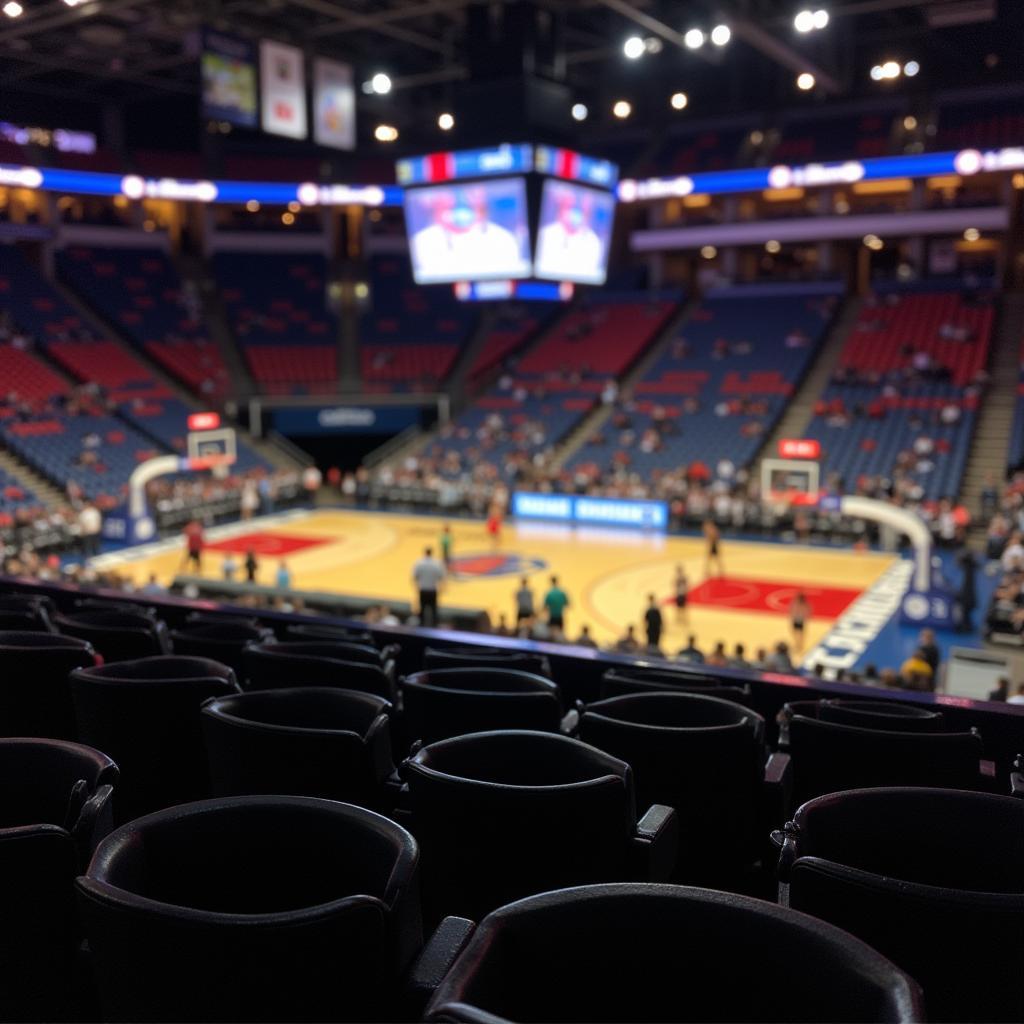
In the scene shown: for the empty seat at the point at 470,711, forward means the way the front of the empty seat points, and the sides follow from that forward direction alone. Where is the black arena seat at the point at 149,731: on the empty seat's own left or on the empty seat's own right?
on the empty seat's own left

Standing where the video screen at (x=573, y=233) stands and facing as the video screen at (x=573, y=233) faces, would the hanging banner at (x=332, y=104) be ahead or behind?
behind

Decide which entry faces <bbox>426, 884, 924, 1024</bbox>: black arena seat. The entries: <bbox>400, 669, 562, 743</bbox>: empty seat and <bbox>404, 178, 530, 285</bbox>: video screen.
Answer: the video screen

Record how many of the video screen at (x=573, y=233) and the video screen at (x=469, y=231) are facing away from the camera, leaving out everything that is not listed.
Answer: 0

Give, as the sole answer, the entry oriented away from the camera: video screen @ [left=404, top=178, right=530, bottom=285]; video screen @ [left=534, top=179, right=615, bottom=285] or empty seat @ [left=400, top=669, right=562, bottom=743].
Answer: the empty seat

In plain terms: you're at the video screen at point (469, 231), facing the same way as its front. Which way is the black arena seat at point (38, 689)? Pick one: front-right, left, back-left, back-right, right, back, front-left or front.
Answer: front

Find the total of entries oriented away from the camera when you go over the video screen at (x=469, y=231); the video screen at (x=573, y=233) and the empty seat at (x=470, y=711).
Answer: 1

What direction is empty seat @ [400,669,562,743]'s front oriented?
away from the camera

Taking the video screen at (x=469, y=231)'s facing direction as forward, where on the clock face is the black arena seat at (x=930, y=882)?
The black arena seat is roughly at 12 o'clock from the video screen.

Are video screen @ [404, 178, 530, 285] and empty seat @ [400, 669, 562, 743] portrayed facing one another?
yes

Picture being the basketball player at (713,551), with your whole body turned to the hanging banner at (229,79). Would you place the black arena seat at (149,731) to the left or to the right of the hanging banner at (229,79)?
left

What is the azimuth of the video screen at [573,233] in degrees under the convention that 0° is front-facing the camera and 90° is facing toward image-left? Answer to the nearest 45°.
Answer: approximately 315°

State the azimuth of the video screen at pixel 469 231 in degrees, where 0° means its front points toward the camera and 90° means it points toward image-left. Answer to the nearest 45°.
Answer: approximately 0°

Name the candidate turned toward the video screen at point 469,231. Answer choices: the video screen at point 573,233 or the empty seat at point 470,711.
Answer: the empty seat

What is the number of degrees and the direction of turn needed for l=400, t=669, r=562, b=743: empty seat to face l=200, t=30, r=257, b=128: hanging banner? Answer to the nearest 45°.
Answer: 0° — it already faces it

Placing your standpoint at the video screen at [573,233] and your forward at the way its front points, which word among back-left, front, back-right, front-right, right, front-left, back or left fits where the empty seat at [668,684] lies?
front-right

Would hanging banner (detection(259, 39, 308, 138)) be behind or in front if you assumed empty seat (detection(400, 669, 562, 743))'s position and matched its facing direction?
in front

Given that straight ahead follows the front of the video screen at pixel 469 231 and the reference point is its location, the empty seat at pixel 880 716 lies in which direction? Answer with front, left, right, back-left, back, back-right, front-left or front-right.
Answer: front

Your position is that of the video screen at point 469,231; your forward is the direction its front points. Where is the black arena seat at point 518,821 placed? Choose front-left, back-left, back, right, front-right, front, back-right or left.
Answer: front
